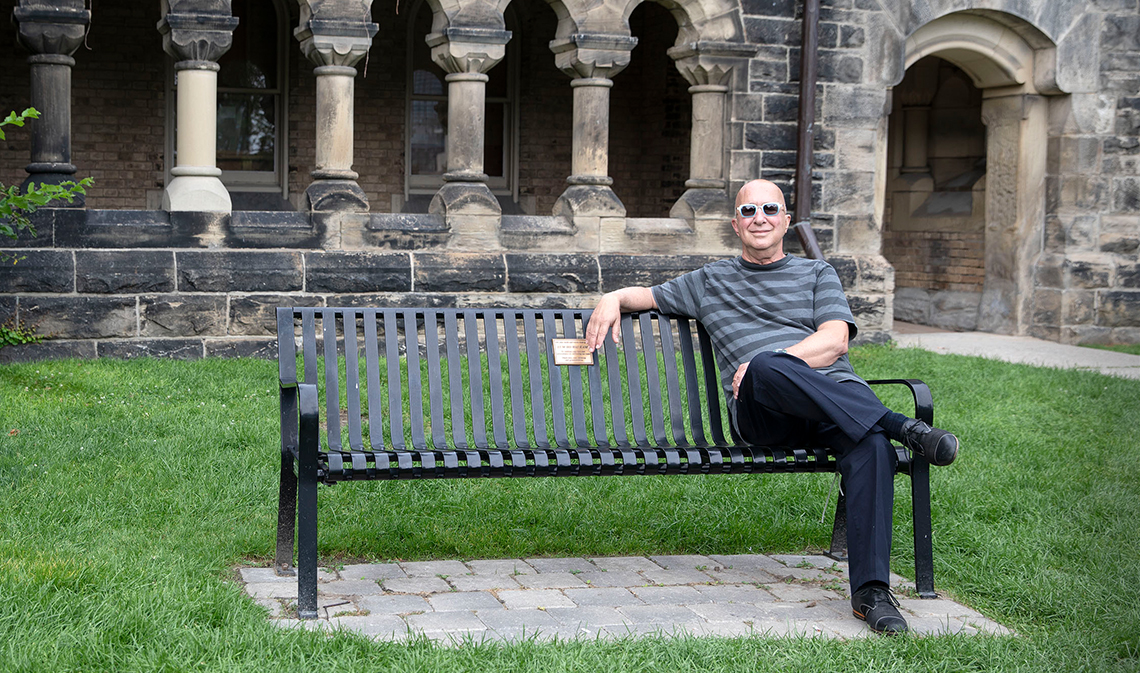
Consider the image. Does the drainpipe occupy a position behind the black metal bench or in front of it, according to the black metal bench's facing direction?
behind

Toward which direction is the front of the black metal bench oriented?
toward the camera
